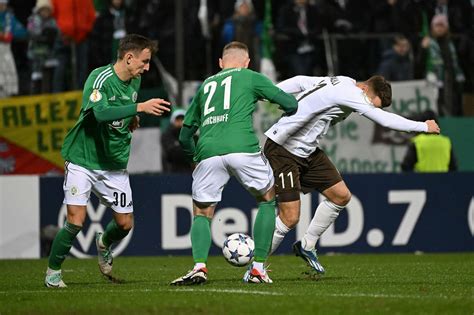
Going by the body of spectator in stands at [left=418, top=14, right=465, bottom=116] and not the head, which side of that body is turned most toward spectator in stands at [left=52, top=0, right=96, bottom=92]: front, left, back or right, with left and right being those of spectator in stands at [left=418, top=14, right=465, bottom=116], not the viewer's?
right

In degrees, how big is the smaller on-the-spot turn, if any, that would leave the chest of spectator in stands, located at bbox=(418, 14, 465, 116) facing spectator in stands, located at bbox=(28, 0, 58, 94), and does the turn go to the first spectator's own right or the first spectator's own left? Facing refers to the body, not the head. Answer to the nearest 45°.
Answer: approximately 90° to the first spectator's own right

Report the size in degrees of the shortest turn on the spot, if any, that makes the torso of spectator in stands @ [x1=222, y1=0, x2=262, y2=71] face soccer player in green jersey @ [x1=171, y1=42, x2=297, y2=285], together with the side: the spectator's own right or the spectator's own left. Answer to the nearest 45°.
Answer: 0° — they already face them

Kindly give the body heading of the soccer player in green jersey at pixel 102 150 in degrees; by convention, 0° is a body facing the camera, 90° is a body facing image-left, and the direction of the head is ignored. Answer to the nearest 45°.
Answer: approximately 315°

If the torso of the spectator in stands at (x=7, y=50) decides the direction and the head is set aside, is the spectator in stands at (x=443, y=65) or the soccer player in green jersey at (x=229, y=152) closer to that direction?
the soccer player in green jersey

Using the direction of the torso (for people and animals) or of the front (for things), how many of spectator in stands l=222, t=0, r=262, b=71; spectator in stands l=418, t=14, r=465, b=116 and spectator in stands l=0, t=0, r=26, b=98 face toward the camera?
3

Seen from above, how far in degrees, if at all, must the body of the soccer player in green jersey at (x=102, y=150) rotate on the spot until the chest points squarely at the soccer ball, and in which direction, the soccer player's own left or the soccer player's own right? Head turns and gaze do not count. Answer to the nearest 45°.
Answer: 0° — they already face it

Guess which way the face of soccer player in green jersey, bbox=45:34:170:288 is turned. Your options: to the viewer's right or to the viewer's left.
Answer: to the viewer's right

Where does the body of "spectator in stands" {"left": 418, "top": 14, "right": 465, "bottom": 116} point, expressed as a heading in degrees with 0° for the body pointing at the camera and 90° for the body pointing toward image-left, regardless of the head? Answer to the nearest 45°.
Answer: approximately 0°

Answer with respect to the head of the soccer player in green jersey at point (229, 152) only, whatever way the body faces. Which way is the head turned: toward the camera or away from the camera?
away from the camera

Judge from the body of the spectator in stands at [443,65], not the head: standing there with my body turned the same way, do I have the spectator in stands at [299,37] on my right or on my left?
on my right

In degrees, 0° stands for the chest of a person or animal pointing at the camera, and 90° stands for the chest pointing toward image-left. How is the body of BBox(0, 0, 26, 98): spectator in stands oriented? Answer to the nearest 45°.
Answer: approximately 0°

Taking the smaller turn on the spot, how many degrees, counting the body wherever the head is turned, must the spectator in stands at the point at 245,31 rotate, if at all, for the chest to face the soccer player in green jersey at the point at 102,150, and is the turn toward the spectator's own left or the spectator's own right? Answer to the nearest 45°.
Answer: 0° — they already face them
